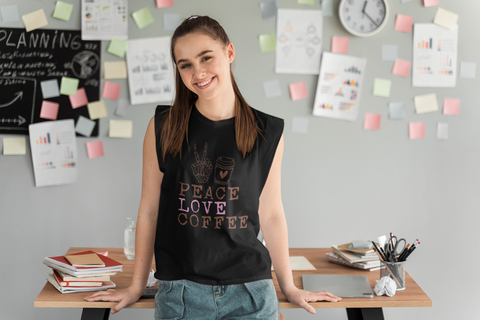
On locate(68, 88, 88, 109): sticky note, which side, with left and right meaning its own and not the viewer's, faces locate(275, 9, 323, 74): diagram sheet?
left

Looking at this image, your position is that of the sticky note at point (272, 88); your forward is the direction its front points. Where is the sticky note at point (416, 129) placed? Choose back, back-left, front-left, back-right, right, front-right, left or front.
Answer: left

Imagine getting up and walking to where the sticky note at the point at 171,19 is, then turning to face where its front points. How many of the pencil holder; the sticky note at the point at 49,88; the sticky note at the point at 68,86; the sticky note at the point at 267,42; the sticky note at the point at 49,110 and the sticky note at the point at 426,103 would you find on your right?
3

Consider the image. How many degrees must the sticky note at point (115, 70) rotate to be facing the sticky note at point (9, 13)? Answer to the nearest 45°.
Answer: approximately 90° to its right

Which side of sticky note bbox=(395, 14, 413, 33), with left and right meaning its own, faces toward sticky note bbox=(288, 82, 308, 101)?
right

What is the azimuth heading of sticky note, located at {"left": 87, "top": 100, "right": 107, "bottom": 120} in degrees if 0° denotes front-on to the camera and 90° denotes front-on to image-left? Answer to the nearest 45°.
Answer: approximately 0°

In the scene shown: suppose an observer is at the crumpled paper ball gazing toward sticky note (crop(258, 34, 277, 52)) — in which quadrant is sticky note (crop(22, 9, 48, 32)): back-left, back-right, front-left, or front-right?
front-left

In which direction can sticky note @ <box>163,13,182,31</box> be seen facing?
toward the camera

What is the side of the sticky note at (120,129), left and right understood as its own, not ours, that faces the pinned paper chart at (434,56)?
left

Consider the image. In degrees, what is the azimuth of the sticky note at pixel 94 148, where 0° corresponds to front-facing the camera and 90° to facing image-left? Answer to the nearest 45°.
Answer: approximately 0°

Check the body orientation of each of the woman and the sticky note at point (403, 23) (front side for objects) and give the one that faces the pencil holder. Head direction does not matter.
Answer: the sticky note

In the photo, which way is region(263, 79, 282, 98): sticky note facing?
toward the camera
